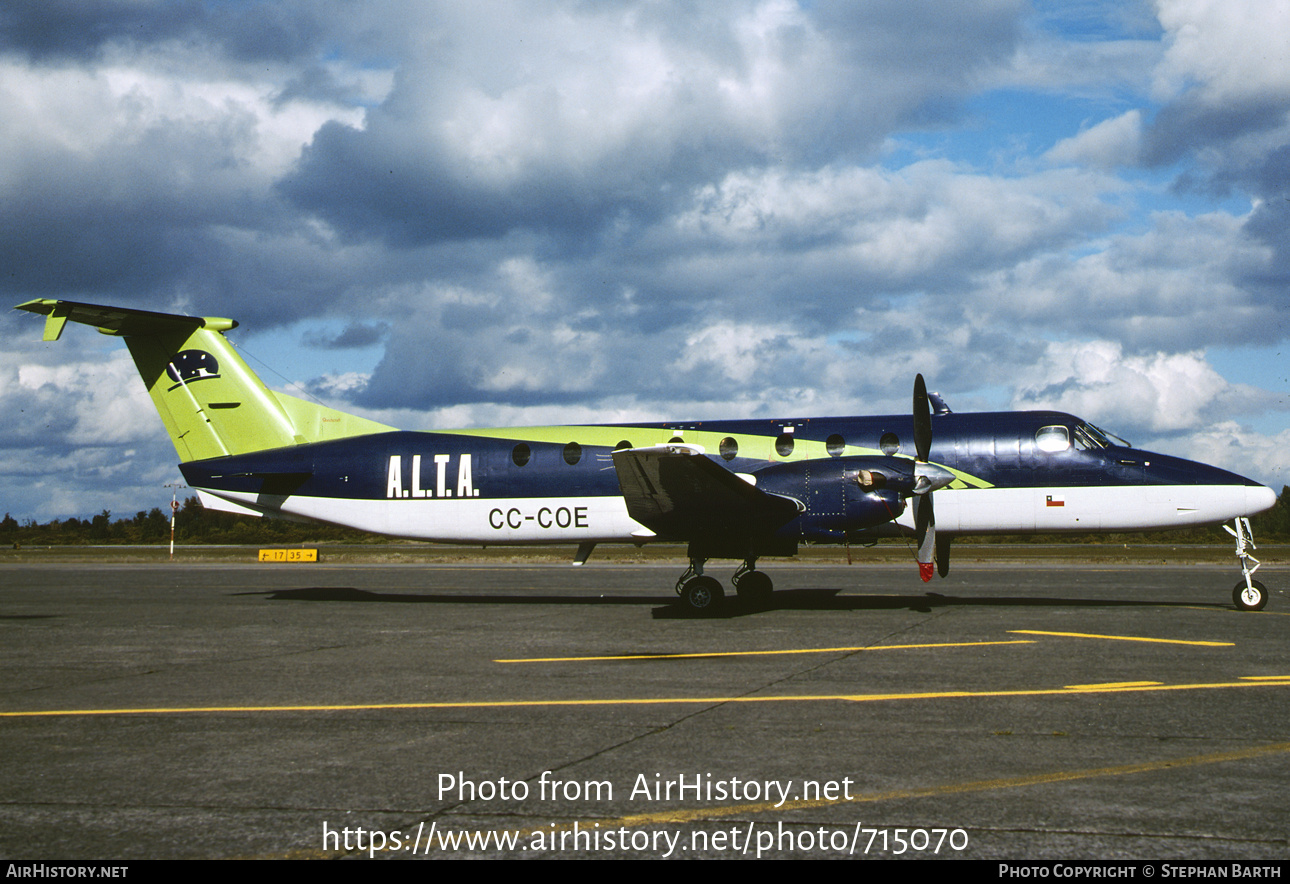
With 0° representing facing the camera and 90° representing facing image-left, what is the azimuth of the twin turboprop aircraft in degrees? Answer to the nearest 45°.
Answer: approximately 270°
